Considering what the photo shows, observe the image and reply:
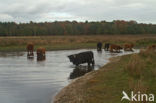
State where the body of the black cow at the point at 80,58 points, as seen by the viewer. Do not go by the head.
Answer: to the viewer's left

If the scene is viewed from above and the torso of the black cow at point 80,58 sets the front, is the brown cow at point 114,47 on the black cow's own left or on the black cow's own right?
on the black cow's own right
